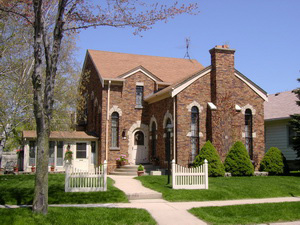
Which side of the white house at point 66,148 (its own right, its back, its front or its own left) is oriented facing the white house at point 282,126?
left

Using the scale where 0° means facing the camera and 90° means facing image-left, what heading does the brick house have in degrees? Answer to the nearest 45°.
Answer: approximately 0°

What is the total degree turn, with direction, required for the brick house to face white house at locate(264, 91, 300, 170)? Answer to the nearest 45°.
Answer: approximately 135° to its left

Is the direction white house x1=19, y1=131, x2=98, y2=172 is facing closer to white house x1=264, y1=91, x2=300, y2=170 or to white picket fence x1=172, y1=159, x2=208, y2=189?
the white picket fence

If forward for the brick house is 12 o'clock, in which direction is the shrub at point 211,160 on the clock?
The shrub is roughly at 11 o'clock from the brick house.

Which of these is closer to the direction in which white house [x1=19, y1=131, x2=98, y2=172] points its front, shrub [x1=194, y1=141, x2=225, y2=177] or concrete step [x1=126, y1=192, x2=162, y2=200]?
the concrete step

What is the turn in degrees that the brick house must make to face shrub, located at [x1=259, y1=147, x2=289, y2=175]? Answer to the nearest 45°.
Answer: approximately 90° to its left

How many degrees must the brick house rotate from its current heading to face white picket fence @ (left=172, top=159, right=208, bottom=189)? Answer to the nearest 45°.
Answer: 0° — it already faces it

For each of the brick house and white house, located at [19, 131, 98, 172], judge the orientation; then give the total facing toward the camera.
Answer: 2

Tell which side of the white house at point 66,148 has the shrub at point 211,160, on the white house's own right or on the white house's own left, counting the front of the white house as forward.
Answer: on the white house's own left
